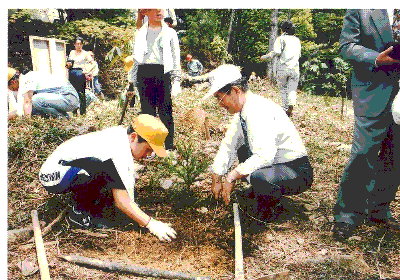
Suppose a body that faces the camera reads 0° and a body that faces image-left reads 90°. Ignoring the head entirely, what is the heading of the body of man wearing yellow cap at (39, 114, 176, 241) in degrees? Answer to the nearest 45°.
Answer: approximately 270°

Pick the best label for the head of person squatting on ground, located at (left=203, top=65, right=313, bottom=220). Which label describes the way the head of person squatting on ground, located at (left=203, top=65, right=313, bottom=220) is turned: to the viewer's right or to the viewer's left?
to the viewer's left

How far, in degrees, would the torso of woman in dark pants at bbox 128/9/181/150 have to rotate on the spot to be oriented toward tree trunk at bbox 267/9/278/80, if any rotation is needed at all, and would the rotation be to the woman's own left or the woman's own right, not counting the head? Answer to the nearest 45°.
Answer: approximately 135° to the woman's own left

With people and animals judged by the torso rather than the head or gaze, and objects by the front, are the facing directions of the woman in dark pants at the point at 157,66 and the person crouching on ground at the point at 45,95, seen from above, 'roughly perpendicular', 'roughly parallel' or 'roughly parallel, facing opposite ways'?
roughly perpendicular

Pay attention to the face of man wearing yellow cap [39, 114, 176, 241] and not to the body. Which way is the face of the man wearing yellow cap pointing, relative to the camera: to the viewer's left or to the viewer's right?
to the viewer's right

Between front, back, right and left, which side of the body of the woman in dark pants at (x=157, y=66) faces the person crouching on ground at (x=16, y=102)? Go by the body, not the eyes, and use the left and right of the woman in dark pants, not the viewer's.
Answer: right

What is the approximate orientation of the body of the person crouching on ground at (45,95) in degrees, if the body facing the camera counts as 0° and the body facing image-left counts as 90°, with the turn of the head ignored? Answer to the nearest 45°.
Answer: approximately 90°

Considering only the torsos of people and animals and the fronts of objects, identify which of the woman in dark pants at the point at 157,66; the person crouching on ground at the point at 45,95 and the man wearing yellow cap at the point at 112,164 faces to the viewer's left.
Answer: the person crouching on ground
